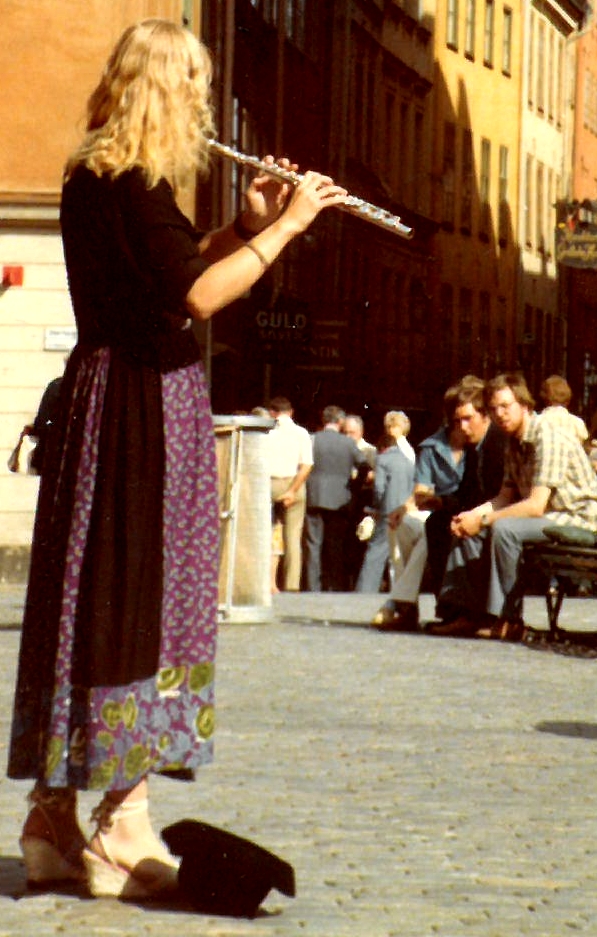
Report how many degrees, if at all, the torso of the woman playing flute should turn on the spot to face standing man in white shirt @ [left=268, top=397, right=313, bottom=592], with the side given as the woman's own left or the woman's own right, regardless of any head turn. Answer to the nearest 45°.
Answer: approximately 45° to the woman's own left

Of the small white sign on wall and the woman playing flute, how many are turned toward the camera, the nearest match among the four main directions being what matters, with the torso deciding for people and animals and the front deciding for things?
1

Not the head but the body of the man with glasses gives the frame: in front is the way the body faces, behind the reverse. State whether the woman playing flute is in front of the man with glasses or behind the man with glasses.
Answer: in front

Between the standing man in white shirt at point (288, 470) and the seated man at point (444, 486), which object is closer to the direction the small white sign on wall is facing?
the seated man

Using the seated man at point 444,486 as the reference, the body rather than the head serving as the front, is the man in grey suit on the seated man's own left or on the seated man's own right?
on the seated man's own right

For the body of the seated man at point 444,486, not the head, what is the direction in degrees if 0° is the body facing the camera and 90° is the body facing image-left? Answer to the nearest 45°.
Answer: approximately 45°

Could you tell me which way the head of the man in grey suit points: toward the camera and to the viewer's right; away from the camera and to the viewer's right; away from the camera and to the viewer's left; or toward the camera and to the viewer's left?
away from the camera and to the viewer's right
